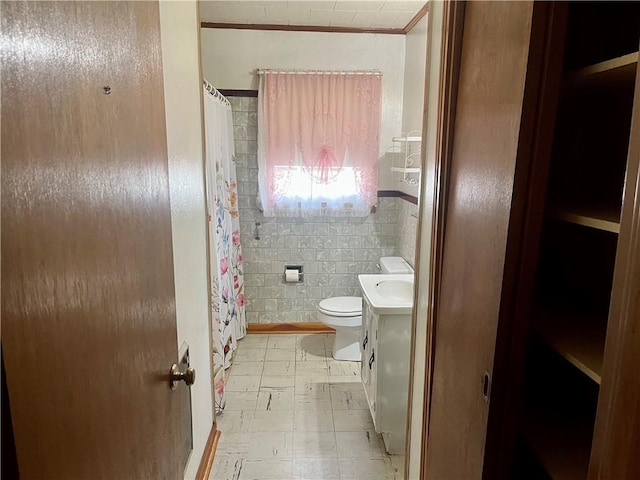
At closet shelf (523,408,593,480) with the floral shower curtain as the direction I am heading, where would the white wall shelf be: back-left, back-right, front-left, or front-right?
front-right

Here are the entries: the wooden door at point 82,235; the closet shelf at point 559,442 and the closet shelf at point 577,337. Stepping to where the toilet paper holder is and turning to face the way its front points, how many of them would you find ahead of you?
3

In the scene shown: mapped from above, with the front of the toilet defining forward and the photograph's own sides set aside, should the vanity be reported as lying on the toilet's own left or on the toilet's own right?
on the toilet's own left

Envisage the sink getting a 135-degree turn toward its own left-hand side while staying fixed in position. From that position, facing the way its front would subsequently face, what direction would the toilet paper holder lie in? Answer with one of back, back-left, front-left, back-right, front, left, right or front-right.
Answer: back

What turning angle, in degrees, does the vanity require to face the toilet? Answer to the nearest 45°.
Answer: approximately 90° to its right

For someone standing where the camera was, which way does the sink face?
facing to the left of the viewer

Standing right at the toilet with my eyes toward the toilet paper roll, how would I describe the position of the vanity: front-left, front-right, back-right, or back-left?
back-left

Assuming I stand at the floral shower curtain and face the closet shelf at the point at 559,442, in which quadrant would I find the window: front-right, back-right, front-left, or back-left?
back-left

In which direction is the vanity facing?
to the viewer's left

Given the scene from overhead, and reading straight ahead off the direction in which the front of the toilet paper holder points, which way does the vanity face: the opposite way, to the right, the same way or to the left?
to the right

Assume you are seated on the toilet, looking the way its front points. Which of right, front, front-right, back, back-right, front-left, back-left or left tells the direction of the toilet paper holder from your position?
front-right

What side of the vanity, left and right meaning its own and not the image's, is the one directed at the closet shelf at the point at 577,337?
left

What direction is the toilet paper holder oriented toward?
toward the camera
